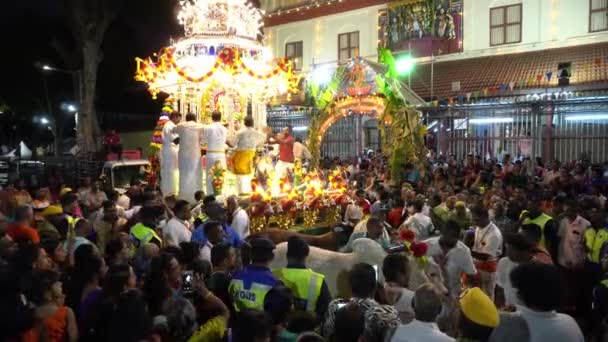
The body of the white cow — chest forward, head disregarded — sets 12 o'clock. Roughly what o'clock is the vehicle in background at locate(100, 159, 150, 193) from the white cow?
The vehicle in background is roughly at 8 o'clock from the white cow.

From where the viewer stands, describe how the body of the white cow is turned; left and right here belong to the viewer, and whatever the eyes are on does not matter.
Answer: facing to the right of the viewer

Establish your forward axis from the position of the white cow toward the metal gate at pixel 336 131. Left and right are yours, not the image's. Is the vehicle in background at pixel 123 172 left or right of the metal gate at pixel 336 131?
left

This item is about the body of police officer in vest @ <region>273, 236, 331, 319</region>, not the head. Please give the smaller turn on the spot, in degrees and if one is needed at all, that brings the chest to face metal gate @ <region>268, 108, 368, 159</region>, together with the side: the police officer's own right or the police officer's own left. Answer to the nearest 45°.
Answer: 0° — they already face it

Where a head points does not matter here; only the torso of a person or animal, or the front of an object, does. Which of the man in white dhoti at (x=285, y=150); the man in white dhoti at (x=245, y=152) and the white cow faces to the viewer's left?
the man in white dhoti at (x=285, y=150)

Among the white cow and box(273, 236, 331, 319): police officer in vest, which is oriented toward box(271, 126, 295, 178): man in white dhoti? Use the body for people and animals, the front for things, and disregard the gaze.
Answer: the police officer in vest

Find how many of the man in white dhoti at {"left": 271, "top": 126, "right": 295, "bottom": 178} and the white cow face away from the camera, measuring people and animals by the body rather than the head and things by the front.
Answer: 0

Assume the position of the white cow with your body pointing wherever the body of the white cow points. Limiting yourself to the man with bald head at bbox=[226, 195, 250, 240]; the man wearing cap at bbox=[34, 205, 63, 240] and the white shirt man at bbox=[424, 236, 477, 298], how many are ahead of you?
1

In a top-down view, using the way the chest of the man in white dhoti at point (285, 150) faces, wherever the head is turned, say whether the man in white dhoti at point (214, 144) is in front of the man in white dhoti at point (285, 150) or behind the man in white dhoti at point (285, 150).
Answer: in front

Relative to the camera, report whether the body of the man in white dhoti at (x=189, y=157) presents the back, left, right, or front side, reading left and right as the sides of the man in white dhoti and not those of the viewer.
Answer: back

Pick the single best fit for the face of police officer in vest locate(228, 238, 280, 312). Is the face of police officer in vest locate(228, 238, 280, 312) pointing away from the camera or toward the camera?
away from the camera

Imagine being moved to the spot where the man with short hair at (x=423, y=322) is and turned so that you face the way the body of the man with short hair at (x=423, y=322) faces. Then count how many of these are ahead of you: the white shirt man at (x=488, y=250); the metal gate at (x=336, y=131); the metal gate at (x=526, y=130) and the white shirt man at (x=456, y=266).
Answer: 4

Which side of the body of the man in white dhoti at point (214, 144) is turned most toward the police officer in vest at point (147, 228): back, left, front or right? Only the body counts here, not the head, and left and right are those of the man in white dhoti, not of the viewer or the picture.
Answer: back

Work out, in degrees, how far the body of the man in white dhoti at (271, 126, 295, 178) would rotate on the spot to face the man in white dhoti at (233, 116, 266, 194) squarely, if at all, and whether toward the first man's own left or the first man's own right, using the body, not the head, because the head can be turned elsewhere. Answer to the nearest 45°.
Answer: approximately 45° to the first man's own left

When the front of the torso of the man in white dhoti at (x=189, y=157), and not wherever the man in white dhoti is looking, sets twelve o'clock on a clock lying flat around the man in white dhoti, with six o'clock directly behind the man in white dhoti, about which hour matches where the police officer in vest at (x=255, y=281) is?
The police officer in vest is roughly at 6 o'clock from the man in white dhoti.

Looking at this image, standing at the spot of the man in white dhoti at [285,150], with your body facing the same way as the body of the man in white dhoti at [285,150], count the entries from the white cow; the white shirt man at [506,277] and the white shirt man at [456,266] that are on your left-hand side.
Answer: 3
